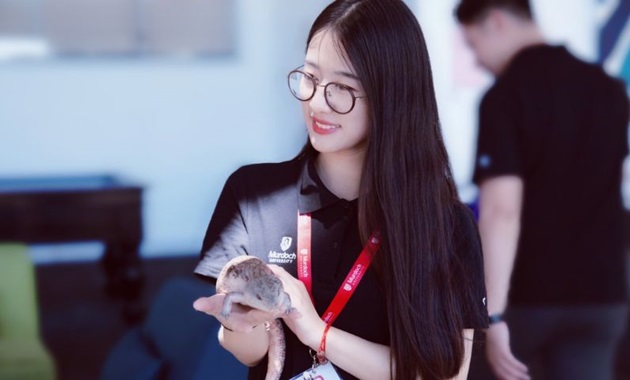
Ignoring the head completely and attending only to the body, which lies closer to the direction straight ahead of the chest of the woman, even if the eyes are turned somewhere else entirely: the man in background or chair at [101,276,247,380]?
the chair

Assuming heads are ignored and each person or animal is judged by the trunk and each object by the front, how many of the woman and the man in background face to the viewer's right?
0

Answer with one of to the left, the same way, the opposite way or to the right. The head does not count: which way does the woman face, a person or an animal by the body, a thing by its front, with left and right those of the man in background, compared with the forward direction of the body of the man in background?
the opposite way

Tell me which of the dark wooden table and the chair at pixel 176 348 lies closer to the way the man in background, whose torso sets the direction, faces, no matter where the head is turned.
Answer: the dark wooden table

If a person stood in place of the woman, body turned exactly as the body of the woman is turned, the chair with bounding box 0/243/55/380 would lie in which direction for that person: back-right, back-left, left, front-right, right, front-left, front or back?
right

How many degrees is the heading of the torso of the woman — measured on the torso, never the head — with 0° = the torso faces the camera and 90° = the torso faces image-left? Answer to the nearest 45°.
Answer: approximately 45°

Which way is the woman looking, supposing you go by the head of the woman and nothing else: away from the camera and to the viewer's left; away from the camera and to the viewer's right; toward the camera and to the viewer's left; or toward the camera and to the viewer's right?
toward the camera and to the viewer's left
